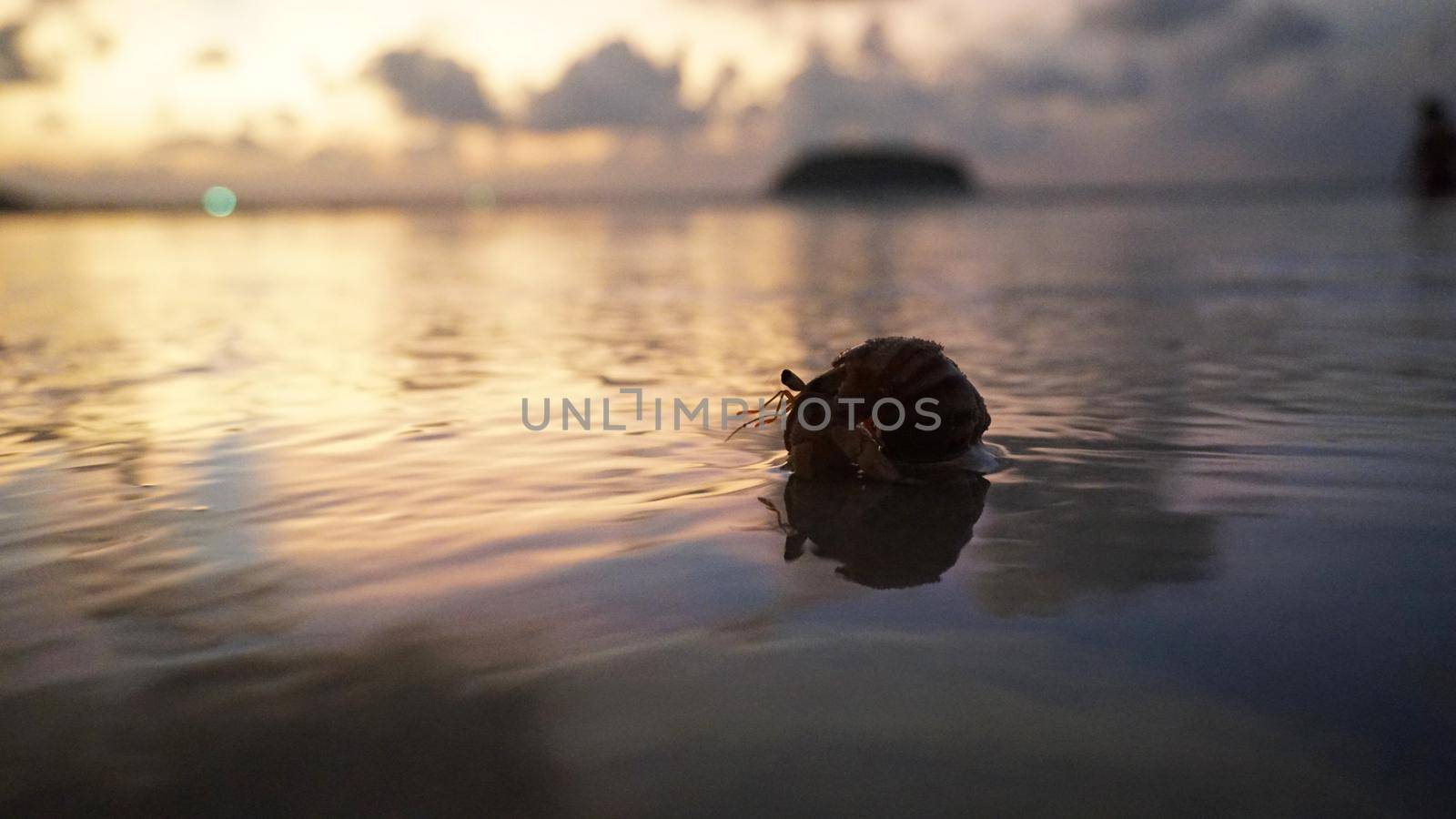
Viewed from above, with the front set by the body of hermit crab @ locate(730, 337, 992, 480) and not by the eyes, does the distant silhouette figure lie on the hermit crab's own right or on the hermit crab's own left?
on the hermit crab's own right

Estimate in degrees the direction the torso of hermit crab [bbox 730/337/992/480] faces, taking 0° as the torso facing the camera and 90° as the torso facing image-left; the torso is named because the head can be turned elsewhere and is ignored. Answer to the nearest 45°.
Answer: approximately 90°
